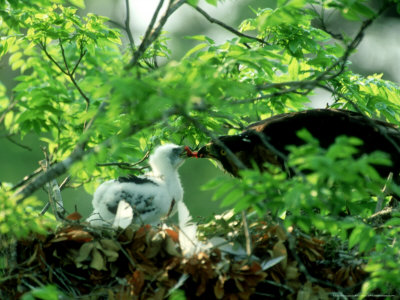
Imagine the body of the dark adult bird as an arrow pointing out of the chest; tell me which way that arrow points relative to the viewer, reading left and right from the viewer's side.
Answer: facing to the left of the viewer

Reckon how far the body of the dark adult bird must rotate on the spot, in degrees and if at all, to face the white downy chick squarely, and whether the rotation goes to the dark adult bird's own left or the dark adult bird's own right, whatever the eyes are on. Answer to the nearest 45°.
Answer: approximately 45° to the dark adult bird's own left

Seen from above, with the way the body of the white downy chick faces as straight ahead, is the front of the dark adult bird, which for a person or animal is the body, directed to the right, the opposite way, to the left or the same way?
the opposite way

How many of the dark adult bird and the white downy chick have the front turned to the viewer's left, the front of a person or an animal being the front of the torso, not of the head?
1

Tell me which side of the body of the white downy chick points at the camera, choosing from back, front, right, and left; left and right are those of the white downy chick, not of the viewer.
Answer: right

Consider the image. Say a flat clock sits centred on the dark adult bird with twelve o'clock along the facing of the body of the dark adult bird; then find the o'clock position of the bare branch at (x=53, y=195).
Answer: The bare branch is roughly at 11 o'clock from the dark adult bird.

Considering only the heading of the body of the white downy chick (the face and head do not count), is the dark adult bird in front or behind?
in front

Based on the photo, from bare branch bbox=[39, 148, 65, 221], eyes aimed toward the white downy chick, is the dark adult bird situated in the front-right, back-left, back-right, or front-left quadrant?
front-left

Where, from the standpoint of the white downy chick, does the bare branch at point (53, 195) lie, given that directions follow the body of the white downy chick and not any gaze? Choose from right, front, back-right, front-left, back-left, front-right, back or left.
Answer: back
